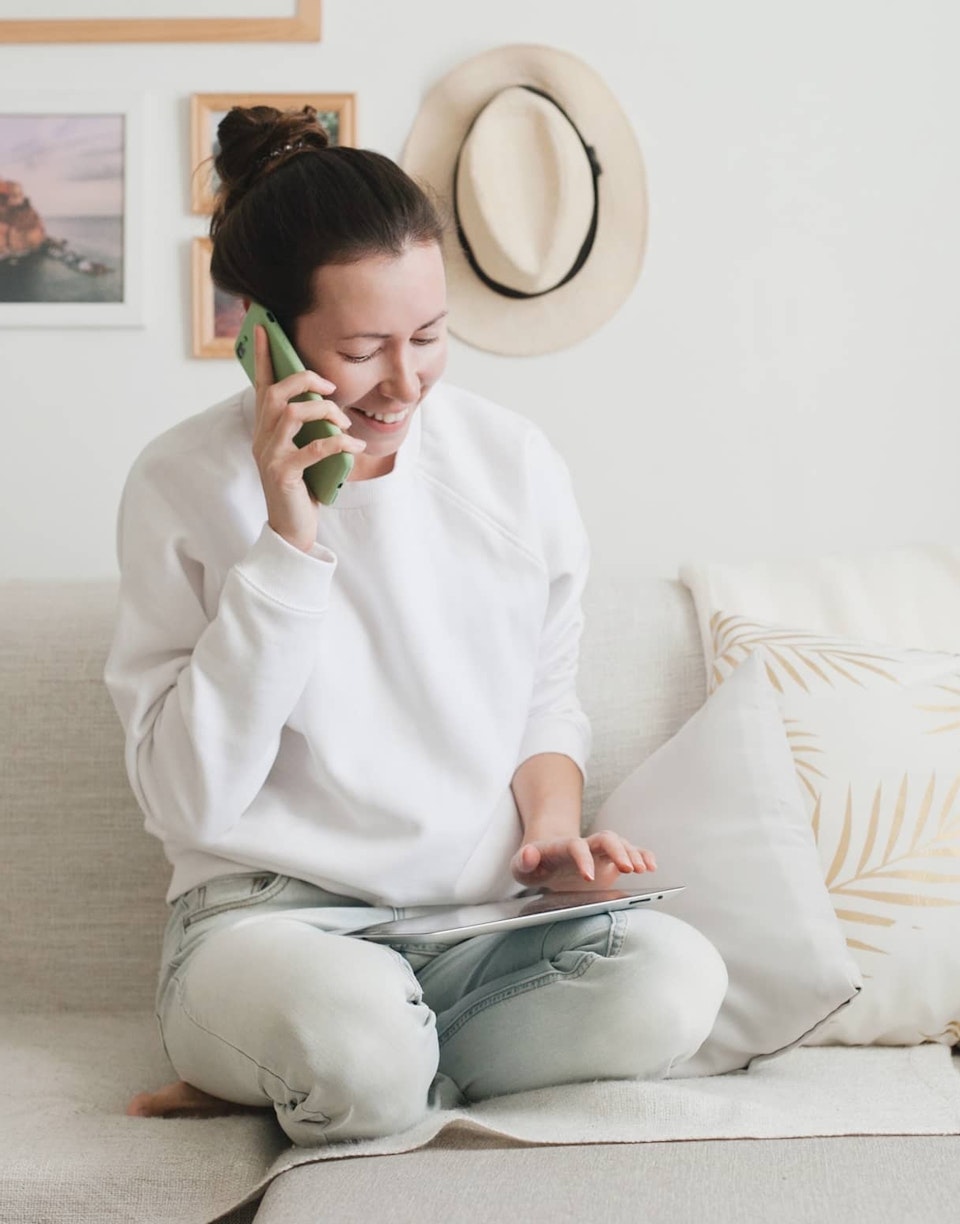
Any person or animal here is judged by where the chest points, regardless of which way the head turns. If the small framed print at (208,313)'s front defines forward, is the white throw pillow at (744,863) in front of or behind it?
in front

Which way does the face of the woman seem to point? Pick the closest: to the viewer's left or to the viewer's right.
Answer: to the viewer's right

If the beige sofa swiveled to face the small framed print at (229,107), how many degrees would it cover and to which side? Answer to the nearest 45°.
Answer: approximately 180°

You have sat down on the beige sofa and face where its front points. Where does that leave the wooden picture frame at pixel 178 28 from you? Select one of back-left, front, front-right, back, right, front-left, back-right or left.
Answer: back

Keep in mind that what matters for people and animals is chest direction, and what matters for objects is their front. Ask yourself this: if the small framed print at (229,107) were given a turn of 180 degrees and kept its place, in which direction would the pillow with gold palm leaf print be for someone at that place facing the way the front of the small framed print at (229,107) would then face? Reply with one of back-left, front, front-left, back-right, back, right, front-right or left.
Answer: back-right

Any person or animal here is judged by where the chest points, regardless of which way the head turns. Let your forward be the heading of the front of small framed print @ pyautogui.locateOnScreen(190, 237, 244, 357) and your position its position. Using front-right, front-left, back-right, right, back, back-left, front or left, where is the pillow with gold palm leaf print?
front-left

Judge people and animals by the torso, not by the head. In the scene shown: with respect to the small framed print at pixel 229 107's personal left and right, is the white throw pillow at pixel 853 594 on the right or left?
on its left

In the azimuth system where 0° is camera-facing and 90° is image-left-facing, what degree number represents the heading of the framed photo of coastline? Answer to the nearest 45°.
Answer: approximately 0°

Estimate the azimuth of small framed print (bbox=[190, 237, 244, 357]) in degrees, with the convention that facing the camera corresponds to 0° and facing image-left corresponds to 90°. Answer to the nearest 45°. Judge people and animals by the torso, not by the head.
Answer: approximately 0°
